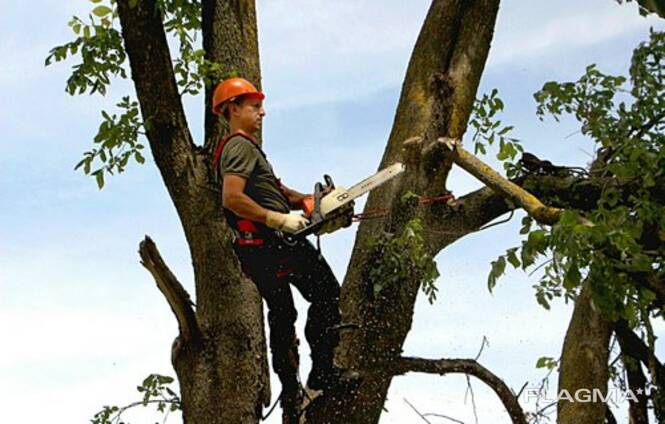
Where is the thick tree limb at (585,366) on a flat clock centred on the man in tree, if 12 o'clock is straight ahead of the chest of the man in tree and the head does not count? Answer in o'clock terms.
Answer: The thick tree limb is roughly at 11 o'clock from the man in tree.

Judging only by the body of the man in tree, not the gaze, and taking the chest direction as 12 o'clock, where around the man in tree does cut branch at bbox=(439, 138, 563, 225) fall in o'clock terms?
The cut branch is roughly at 12 o'clock from the man in tree.

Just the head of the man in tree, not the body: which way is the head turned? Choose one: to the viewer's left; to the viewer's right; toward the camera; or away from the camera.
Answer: to the viewer's right

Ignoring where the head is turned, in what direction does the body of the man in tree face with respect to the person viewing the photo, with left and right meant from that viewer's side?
facing to the right of the viewer

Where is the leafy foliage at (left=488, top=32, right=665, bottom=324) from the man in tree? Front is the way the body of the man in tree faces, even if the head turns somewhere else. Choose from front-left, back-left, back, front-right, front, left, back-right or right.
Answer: front

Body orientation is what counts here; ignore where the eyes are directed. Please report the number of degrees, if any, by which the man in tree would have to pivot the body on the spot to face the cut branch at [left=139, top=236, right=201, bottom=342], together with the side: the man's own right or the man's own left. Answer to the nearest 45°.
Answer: approximately 135° to the man's own left
